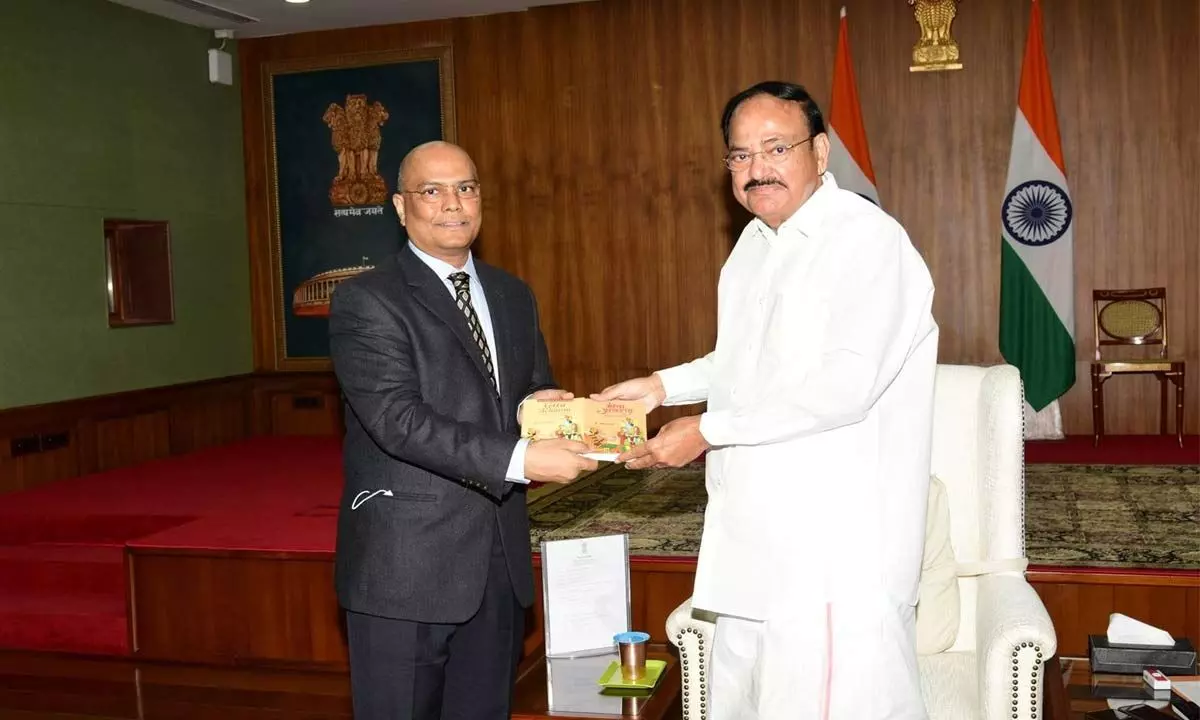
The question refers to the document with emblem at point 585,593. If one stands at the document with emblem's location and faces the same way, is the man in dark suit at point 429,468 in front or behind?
in front

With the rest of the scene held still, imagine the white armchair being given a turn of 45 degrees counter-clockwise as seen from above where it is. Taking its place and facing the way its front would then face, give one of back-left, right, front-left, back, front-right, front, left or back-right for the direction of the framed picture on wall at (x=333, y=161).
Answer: back

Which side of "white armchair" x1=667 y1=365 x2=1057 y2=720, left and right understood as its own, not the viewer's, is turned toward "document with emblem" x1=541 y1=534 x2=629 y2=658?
right

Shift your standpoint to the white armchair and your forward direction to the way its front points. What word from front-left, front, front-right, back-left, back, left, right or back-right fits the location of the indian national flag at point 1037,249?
back

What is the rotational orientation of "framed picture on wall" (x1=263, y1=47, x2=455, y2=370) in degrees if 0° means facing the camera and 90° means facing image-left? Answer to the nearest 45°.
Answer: approximately 0°

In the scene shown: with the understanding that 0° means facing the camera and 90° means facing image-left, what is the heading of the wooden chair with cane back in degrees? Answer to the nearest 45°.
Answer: approximately 0°

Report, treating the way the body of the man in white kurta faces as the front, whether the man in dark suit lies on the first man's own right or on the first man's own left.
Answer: on the first man's own right

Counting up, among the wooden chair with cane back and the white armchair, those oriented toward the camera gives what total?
2

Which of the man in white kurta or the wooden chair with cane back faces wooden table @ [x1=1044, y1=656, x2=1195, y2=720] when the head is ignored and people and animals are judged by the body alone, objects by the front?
the wooden chair with cane back

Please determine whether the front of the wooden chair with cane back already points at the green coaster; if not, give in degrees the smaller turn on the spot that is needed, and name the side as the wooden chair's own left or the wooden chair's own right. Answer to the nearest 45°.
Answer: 0° — it already faces it

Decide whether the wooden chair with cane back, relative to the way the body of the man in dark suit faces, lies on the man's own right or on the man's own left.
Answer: on the man's own left
